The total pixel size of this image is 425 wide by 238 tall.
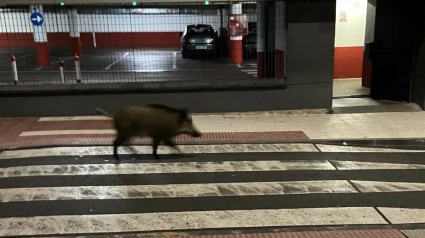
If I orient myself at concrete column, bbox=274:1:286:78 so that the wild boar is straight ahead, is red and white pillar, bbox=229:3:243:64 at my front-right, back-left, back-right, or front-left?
back-right

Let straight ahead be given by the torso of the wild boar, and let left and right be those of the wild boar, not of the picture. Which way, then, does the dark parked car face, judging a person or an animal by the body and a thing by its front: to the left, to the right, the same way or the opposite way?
to the right

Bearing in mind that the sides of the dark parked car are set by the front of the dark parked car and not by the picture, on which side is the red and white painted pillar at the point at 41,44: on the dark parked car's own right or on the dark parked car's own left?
on the dark parked car's own right

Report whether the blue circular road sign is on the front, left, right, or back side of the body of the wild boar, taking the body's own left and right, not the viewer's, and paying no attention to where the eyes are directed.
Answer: left

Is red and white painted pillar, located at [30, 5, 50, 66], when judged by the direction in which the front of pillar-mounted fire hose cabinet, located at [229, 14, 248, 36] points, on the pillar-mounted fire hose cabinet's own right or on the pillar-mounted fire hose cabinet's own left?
on the pillar-mounted fire hose cabinet's own right

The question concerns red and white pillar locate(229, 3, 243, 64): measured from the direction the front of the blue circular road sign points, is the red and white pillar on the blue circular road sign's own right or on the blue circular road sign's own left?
on the blue circular road sign's own left

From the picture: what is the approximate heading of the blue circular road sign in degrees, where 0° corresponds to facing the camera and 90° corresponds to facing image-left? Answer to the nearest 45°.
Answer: approximately 0°

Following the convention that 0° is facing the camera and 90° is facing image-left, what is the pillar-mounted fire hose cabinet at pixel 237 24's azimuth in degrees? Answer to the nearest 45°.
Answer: approximately 0°

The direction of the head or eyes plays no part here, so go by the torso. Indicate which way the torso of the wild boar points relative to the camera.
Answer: to the viewer's right

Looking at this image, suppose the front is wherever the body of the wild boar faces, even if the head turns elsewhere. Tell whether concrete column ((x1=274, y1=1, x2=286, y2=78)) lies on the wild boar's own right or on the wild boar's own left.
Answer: on the wild boar's own left
